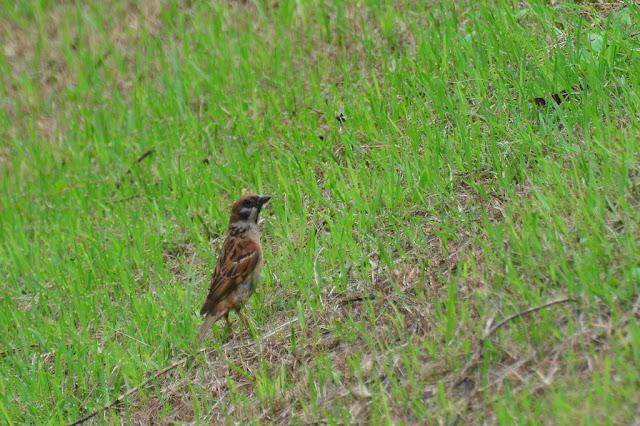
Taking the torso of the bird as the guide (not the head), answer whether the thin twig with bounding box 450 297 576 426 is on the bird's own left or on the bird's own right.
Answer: on the bird's own right

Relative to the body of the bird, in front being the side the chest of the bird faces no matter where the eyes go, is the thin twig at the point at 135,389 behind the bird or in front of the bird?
behind
